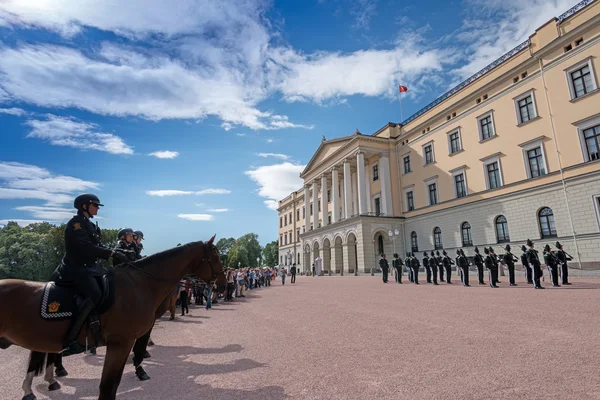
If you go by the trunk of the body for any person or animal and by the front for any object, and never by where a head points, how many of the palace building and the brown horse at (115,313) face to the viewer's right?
1

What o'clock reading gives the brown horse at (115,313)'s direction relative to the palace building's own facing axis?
The brown horse is roughly at 11 o'clock from the palace building.

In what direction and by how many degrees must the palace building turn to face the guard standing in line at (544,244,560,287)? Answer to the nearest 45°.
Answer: approximately 45° to its left

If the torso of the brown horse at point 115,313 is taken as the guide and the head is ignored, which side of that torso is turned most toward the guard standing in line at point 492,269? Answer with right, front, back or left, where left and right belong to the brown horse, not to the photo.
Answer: front

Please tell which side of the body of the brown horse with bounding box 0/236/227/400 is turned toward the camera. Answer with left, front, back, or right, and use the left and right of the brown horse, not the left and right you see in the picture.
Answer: right

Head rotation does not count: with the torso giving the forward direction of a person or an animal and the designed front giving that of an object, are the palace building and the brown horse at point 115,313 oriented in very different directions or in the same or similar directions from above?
very different directions

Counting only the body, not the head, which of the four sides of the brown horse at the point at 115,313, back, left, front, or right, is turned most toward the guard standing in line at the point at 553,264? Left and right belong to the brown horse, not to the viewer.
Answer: front

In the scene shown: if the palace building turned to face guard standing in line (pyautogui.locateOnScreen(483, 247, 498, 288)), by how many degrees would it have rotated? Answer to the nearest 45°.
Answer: approximately 45° to its left

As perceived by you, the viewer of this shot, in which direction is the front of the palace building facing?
facing the viewer and to the left of the viewer
